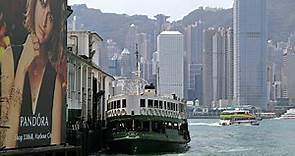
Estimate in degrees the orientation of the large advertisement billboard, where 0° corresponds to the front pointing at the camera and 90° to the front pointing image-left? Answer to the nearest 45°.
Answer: approximately 315°
